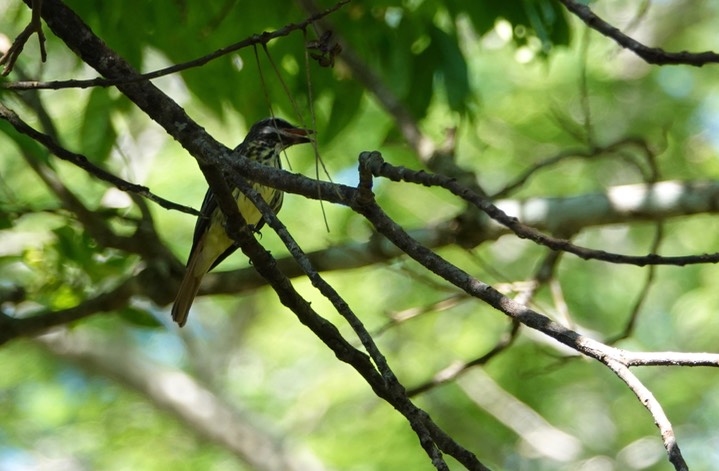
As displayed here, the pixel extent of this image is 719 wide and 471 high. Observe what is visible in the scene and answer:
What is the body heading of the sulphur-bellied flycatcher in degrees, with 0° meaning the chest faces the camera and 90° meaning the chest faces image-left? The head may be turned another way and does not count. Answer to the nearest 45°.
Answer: approximately 270°

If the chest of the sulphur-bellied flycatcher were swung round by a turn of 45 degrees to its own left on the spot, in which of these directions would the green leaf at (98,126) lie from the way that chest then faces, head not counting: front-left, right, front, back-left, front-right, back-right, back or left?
back

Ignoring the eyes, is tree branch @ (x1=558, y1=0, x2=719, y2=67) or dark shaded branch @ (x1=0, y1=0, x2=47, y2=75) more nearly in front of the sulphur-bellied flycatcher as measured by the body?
the tree branch
